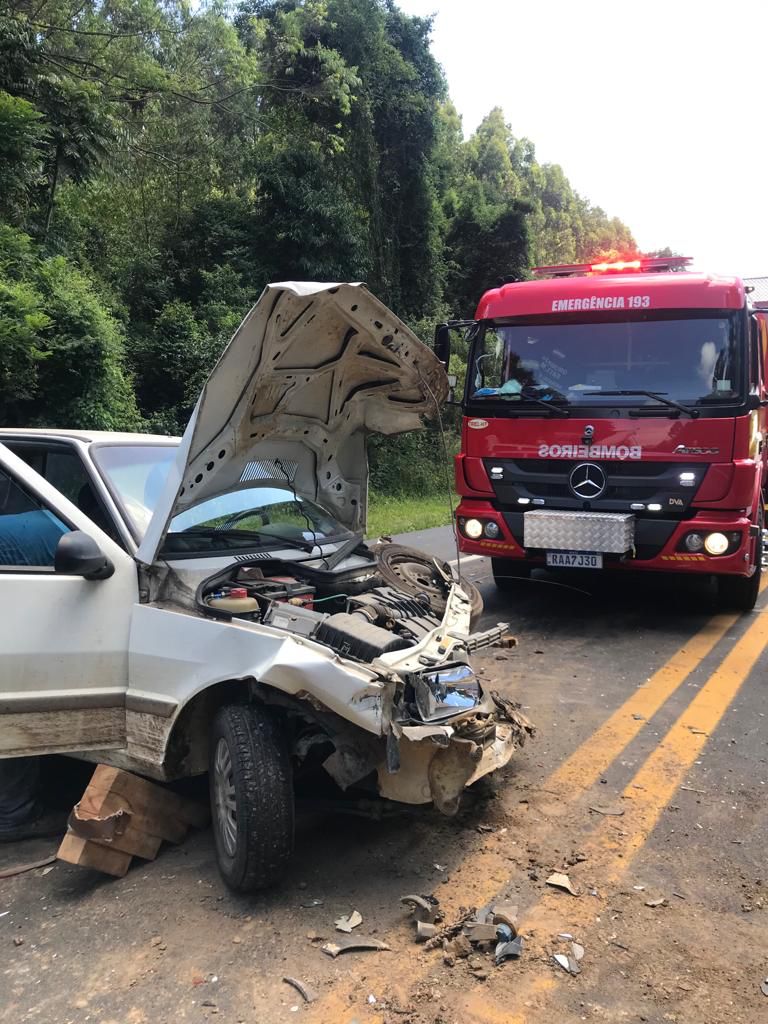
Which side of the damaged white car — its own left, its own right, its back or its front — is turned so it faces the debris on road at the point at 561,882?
front

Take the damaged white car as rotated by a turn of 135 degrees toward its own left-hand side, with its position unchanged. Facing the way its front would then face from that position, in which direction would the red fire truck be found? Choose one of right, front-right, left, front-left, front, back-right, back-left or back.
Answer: front-right

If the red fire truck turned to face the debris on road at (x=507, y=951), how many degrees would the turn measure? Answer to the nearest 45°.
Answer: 0° — it already faces it

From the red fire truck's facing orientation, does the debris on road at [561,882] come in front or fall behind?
in front

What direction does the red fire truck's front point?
toward the camera

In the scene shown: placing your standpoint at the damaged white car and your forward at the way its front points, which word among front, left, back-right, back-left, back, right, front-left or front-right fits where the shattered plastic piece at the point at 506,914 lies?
front

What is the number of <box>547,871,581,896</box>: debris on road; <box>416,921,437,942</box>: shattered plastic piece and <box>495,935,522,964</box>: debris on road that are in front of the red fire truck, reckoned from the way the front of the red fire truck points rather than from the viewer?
3

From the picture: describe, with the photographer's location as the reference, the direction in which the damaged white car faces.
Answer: facing the viewer and to the right of the viewer

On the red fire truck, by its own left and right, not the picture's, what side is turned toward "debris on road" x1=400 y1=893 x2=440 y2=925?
front

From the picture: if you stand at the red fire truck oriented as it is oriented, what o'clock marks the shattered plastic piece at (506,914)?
The shattered plastic piece is roughly at 12 o'clock from the red fire truck.

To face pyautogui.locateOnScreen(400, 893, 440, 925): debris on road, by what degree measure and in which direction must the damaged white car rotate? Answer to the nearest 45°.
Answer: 0° — it already faces it

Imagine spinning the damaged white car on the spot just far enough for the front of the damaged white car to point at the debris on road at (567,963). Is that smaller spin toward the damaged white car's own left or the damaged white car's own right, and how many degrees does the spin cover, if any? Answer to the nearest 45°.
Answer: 0° — it already faces it
